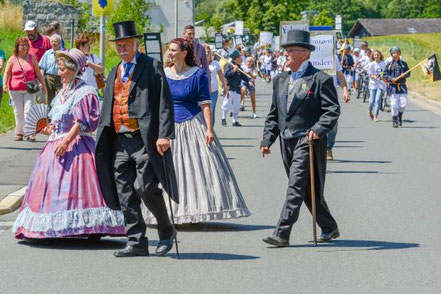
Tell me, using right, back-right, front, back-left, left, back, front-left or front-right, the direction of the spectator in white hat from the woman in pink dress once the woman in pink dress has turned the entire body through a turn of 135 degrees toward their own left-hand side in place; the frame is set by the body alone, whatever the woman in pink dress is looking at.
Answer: left

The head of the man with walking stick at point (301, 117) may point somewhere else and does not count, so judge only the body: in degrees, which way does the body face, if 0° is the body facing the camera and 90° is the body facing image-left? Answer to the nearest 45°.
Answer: approximately 45°

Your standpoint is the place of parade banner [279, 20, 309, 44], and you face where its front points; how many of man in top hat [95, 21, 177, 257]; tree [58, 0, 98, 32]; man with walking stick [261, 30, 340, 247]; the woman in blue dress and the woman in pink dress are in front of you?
4

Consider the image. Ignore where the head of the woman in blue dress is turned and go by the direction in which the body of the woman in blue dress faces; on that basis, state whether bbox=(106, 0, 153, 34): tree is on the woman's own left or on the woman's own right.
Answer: on the woman's own right

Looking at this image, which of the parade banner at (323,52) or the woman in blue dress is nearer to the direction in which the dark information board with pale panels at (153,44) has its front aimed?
the woman in blue dress

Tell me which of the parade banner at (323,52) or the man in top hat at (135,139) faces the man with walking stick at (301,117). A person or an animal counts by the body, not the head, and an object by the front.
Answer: the parade banner

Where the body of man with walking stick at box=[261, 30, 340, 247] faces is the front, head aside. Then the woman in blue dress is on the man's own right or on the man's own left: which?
on the man's own right

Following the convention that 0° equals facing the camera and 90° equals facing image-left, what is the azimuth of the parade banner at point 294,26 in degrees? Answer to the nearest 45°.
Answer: approximately 0°
